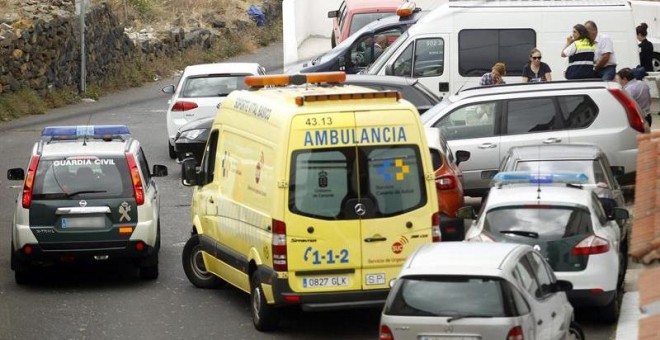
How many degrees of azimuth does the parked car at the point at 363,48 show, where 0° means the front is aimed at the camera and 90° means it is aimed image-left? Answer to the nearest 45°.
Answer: approximately 90°

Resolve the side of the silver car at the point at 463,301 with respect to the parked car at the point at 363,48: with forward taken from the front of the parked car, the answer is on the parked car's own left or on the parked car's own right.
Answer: on the parked car's own left

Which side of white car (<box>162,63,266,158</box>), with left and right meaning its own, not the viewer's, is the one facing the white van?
right

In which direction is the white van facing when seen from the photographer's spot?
facing to the left of the viewer

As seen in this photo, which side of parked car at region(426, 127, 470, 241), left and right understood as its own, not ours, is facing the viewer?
back

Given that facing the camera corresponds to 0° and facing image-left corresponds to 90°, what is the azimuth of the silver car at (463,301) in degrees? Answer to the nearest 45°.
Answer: approximately 225°

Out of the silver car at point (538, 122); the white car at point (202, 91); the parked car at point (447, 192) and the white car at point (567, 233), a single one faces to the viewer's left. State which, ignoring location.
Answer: the silver car

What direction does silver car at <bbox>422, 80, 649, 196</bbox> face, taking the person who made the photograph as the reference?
facing to the left of the viewer

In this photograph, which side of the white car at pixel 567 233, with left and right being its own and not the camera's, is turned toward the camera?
back

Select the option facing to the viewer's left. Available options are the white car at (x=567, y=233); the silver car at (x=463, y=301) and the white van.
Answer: the white van
